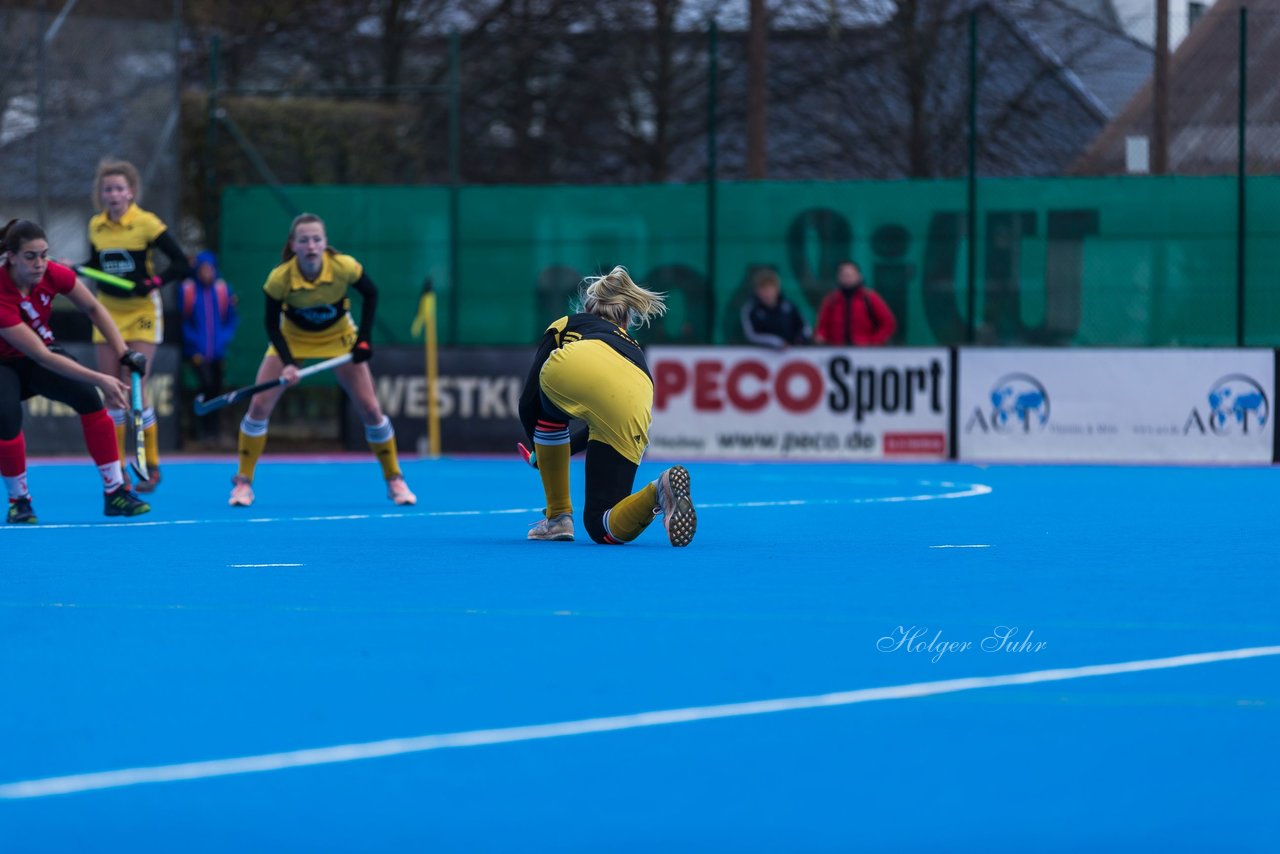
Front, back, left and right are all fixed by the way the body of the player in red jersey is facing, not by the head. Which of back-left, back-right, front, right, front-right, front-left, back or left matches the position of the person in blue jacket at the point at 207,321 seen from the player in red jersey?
back-left

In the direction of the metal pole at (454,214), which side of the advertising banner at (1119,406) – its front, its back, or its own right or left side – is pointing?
right

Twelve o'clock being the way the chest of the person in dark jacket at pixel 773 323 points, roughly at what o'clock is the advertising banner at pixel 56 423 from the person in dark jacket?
The advertising banner is roughly at 3 o'clock from the person in dark jacket.

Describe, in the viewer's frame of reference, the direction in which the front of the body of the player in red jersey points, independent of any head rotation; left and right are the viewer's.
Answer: facing the viewer and to the right of the viewer

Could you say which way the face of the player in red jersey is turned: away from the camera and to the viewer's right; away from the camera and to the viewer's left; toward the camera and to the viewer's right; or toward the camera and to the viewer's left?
toward the camera and to the viewer's right

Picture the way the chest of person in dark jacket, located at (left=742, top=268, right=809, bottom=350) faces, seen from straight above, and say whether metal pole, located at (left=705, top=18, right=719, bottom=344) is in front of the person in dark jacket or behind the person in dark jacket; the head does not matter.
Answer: behind

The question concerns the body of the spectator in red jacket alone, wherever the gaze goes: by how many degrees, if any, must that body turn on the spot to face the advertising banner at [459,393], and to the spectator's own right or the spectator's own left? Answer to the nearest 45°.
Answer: approximately 90° to the spectator's own right

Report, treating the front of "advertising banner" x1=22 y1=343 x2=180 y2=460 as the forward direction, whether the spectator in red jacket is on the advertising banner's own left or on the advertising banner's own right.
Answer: on the advertising banner's own left

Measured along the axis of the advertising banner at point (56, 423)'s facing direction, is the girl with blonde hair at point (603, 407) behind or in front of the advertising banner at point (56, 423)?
in front

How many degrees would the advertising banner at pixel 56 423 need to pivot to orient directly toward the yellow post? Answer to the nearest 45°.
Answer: approximately 90° to its left
